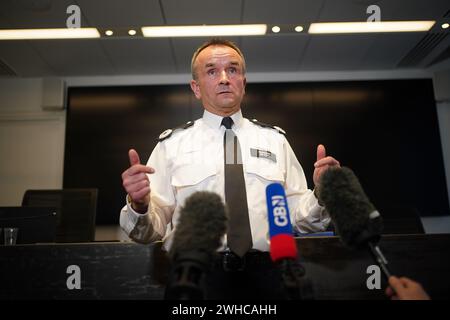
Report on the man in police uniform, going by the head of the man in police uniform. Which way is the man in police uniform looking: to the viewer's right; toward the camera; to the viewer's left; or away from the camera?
toward the camera

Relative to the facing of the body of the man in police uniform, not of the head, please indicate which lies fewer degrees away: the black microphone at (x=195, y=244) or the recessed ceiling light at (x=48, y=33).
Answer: the black microphone

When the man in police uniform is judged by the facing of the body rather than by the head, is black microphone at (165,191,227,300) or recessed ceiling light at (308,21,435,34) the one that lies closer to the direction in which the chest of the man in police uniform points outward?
the black microphone

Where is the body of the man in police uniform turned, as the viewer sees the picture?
toward the camera

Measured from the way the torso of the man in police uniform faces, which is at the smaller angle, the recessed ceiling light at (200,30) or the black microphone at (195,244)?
the black microphone

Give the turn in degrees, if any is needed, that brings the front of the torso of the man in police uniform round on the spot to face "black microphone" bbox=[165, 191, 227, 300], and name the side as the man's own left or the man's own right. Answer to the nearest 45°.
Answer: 0° — they already face it

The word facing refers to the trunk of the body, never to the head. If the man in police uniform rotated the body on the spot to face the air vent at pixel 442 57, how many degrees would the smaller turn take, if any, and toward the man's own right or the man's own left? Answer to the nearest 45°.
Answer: approximately 135° to the man's own left

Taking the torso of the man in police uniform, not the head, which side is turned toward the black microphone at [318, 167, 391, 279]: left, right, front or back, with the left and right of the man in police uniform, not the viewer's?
front

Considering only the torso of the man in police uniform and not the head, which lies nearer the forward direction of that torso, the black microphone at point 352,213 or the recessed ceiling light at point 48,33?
the black microphone
